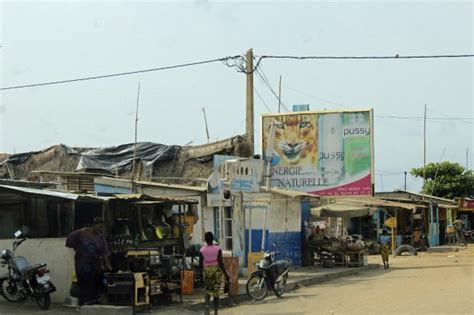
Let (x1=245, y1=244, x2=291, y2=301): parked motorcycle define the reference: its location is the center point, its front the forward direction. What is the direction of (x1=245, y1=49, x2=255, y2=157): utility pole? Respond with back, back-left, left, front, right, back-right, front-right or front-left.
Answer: back-right

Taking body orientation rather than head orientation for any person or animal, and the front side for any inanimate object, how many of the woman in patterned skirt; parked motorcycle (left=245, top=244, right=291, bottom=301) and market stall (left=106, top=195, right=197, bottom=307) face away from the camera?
1

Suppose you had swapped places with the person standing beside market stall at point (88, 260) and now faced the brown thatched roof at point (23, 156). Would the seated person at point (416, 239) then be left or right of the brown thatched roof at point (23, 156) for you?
right

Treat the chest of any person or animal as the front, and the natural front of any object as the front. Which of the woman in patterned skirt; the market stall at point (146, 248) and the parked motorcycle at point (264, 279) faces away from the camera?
the woman in patterned skirt

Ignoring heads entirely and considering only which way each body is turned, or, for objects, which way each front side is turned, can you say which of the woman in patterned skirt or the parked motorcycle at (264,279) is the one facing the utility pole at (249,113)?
the woman in patterned skirt

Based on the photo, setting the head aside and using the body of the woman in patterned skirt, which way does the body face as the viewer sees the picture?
away from the camera

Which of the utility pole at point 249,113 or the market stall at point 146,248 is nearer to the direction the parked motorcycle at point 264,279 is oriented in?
the market stall

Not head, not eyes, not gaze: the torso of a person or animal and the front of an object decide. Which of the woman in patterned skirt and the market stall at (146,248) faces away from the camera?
the woman in patterned skirt

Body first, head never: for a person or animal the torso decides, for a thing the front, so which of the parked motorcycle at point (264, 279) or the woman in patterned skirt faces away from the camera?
the woman in patterned skirt
